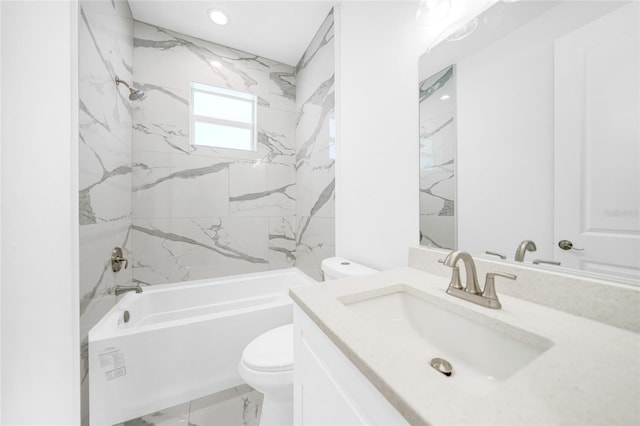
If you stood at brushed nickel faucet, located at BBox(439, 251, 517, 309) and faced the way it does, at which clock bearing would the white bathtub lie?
The white bathtub is roughly at 1 o'clock from the brushed nickel faucet.

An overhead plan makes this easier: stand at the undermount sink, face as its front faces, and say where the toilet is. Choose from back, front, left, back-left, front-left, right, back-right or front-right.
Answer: front-right

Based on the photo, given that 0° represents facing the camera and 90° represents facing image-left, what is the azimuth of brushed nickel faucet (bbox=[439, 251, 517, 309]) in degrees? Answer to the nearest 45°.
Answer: approximately 45°

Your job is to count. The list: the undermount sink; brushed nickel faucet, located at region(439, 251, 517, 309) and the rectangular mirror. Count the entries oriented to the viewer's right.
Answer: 0

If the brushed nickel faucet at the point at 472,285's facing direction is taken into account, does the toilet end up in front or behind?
in front

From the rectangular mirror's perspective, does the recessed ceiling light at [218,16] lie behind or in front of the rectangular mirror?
in front

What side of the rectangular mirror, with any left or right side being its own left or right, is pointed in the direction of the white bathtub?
right
